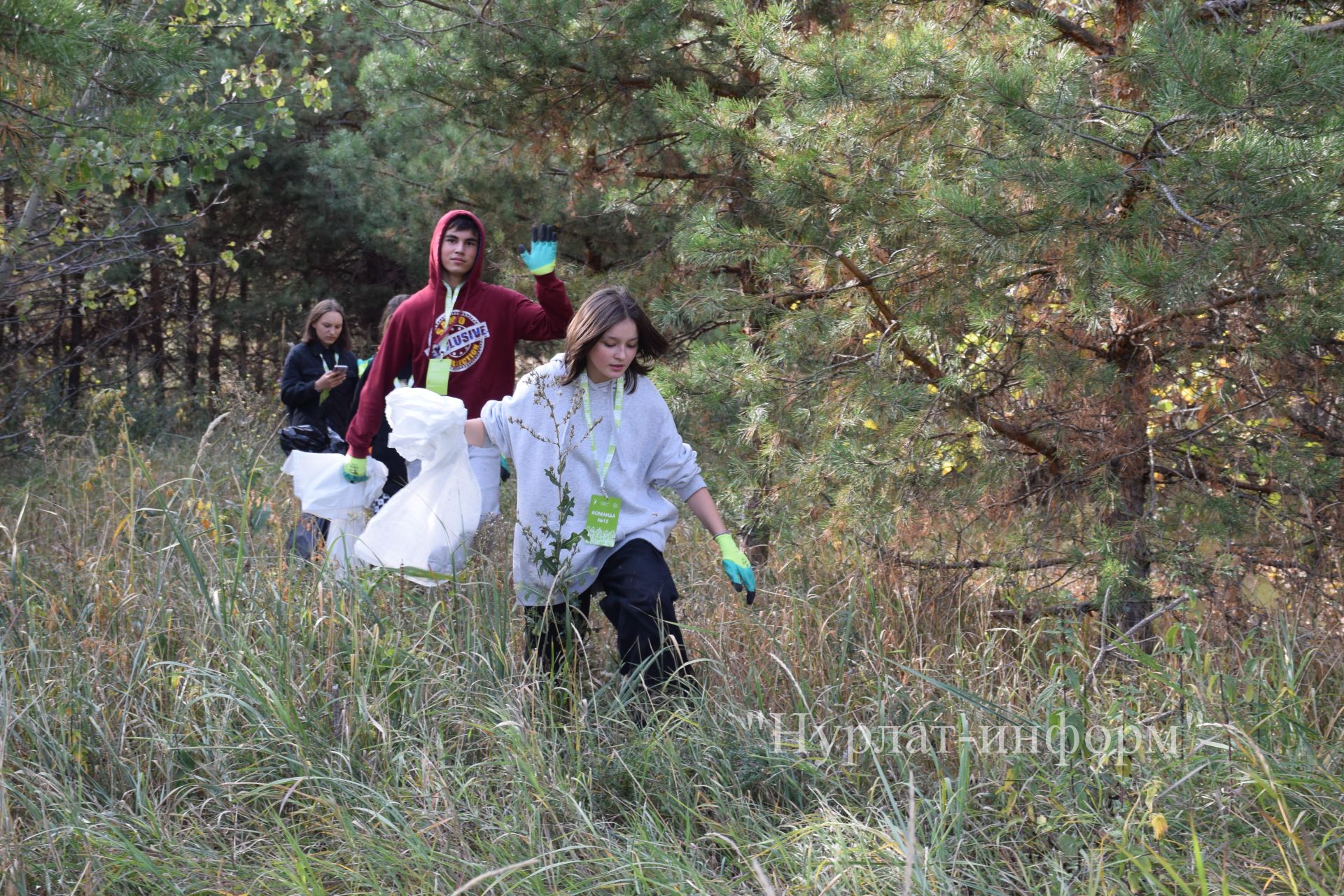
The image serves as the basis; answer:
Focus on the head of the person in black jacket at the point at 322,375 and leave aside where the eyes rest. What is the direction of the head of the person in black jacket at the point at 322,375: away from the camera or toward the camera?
toward the camera

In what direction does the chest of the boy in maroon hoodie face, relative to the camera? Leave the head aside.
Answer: toward the camera

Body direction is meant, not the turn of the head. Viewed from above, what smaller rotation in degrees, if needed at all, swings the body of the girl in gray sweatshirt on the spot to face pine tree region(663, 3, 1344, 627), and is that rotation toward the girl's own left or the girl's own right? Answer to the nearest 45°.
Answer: approximately 90° to the girl's own left

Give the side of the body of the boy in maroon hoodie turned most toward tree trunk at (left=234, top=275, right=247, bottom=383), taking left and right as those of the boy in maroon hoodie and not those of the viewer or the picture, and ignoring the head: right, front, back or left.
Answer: back

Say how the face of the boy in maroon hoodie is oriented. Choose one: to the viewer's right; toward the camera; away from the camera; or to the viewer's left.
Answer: toward the camera

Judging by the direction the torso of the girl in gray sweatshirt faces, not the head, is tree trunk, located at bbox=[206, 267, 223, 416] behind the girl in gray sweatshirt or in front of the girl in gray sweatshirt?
behind

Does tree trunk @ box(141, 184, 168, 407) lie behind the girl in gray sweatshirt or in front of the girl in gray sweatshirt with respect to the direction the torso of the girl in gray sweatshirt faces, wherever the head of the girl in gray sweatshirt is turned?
behind

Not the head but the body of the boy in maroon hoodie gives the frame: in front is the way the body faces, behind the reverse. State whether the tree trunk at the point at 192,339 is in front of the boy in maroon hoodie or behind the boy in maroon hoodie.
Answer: behind

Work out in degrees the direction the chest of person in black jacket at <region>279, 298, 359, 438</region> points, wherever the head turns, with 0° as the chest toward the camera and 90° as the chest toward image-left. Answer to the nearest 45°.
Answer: approximately 315°

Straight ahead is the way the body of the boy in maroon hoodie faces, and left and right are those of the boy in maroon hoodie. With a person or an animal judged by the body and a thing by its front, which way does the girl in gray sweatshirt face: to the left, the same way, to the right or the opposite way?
the same way

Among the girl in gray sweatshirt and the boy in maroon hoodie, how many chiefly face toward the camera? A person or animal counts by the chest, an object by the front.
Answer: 2

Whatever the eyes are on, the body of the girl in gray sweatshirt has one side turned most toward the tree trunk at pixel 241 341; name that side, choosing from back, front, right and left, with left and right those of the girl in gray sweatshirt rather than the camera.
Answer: back

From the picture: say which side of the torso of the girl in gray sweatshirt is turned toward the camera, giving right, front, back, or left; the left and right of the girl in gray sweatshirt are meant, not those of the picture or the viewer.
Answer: front

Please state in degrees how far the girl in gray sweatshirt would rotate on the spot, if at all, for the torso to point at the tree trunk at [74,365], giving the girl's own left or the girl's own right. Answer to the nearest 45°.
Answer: approximately 135° to the girl's own right

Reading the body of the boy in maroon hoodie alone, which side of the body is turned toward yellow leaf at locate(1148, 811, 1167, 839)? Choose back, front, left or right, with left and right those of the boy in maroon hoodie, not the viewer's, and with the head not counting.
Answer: front
